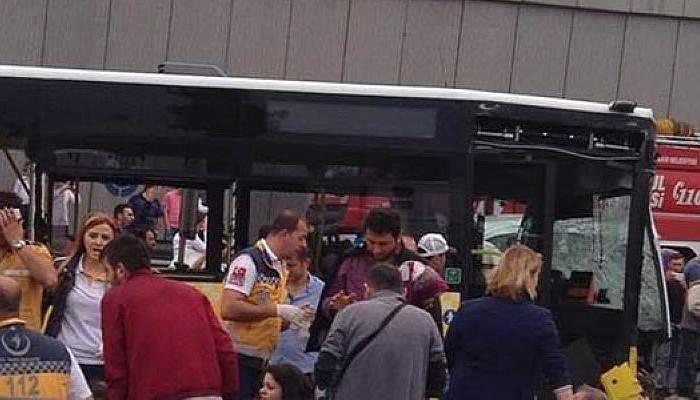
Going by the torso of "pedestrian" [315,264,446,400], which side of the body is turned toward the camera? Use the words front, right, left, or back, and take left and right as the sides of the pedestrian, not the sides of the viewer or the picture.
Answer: back

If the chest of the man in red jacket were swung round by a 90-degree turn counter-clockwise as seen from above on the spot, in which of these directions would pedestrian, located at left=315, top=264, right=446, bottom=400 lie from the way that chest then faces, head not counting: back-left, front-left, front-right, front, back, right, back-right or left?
back-left

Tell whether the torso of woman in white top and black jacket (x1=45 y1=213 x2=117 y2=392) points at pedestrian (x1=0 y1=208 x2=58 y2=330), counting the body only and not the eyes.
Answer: no

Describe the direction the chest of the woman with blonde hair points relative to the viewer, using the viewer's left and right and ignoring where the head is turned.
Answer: facing away from the viewer and to the right of the viewer

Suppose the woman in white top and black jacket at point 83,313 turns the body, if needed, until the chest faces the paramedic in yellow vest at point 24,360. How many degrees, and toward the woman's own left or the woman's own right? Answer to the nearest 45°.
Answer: approximately 45° to the woman's own right

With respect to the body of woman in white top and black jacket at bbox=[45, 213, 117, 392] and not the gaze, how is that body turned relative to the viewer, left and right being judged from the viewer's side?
facing the viewer and to the right of the viewer

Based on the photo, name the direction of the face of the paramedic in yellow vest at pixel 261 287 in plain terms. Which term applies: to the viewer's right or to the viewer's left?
to the viewer's right

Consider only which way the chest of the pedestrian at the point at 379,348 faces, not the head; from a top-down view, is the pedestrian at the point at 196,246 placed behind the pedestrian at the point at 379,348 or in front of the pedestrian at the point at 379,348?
in front

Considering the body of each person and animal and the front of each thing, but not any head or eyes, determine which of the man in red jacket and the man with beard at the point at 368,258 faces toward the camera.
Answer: the man with beard

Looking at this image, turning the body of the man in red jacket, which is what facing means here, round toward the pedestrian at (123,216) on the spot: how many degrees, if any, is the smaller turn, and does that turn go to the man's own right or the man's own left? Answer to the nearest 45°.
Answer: approximately 45° to the man's own right

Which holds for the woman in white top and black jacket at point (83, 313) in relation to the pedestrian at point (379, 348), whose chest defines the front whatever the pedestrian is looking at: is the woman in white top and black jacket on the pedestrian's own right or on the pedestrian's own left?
on the pedestrian's own left

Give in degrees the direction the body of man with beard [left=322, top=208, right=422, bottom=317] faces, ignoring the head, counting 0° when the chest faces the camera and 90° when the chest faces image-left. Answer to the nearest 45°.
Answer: approximately 0°

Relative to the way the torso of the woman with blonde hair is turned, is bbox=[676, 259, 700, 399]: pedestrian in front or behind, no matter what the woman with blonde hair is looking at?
in front

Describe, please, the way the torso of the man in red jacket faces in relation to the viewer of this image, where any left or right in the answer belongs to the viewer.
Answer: facing away from the viewer and to the left of the viewer
